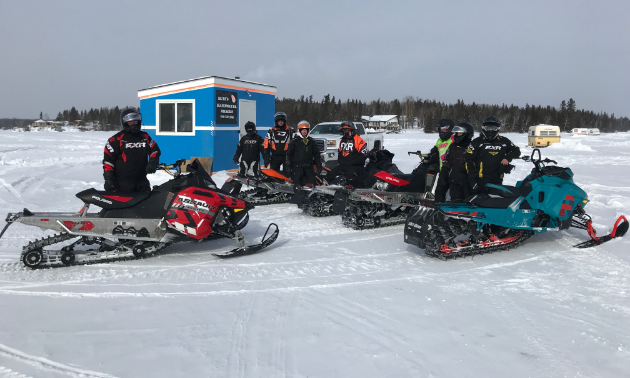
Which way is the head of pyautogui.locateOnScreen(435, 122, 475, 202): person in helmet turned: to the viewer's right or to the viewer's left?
to the viewer's left

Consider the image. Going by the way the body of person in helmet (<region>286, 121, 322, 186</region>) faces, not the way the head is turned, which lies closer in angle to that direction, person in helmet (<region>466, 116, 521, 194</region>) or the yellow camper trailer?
the person in helmet

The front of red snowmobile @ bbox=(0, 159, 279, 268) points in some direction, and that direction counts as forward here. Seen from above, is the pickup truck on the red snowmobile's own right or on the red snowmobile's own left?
on the red snowmobile's own left

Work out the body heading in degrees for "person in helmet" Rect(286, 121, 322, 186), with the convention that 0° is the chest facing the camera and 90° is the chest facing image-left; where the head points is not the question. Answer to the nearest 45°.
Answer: approximately 0°

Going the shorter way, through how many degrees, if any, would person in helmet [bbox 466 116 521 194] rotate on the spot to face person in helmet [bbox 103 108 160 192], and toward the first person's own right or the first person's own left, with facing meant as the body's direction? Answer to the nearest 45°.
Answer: approximately 45° to the first person's own right

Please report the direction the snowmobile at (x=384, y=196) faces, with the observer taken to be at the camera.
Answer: facing away from the viewer and to the right of the viewer

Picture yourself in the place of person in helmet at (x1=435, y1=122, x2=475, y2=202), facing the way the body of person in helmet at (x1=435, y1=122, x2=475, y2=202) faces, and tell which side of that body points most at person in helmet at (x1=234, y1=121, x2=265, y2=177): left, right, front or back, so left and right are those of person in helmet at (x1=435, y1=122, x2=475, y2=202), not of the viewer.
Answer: right

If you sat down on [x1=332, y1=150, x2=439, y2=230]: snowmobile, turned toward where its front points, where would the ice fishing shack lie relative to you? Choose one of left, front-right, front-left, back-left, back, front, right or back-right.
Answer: left
